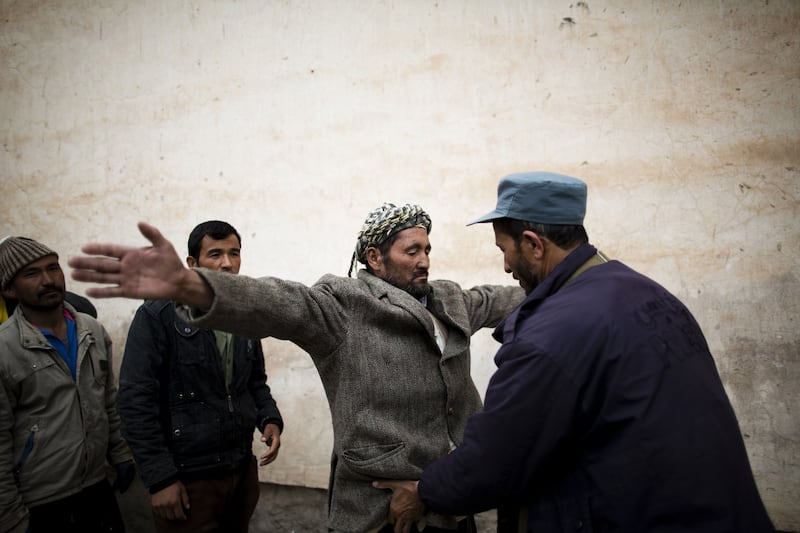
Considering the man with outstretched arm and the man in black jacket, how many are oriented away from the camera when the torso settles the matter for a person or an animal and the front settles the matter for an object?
0

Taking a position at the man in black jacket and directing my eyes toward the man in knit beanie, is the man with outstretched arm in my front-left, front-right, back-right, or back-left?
back-left

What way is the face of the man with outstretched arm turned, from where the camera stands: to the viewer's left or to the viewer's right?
to the viewer's right
